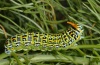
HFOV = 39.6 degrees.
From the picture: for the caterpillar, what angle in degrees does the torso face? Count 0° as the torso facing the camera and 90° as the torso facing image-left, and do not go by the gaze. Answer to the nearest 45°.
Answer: approximately 270°
